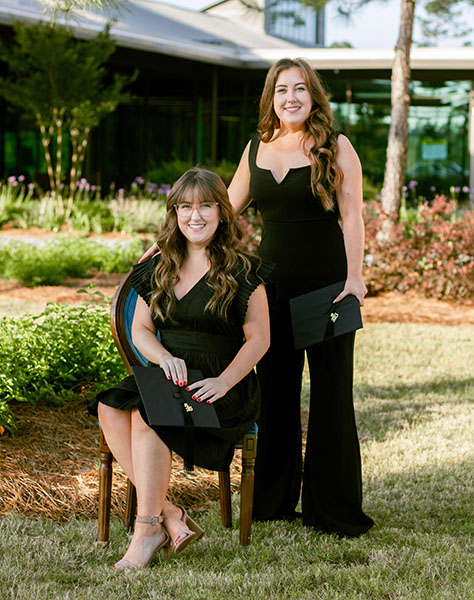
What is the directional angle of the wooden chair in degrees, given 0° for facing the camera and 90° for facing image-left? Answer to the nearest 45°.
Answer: approximately 0°

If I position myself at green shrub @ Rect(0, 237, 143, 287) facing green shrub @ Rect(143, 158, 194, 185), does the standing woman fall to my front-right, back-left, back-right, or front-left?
back-right

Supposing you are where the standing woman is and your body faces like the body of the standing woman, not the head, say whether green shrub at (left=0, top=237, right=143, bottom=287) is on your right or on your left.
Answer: on your right

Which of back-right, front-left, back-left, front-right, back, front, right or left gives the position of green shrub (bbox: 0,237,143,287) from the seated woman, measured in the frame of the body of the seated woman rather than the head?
back-right

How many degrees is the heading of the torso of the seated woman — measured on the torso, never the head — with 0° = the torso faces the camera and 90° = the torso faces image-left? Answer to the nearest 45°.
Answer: approximately 45°

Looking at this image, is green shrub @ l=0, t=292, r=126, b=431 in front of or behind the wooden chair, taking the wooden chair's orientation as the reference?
behind

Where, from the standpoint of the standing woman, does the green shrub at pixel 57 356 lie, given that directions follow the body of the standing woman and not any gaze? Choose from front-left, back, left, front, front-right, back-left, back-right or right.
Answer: right

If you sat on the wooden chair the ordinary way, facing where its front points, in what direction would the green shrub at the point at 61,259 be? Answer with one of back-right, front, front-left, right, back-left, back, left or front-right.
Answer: back
